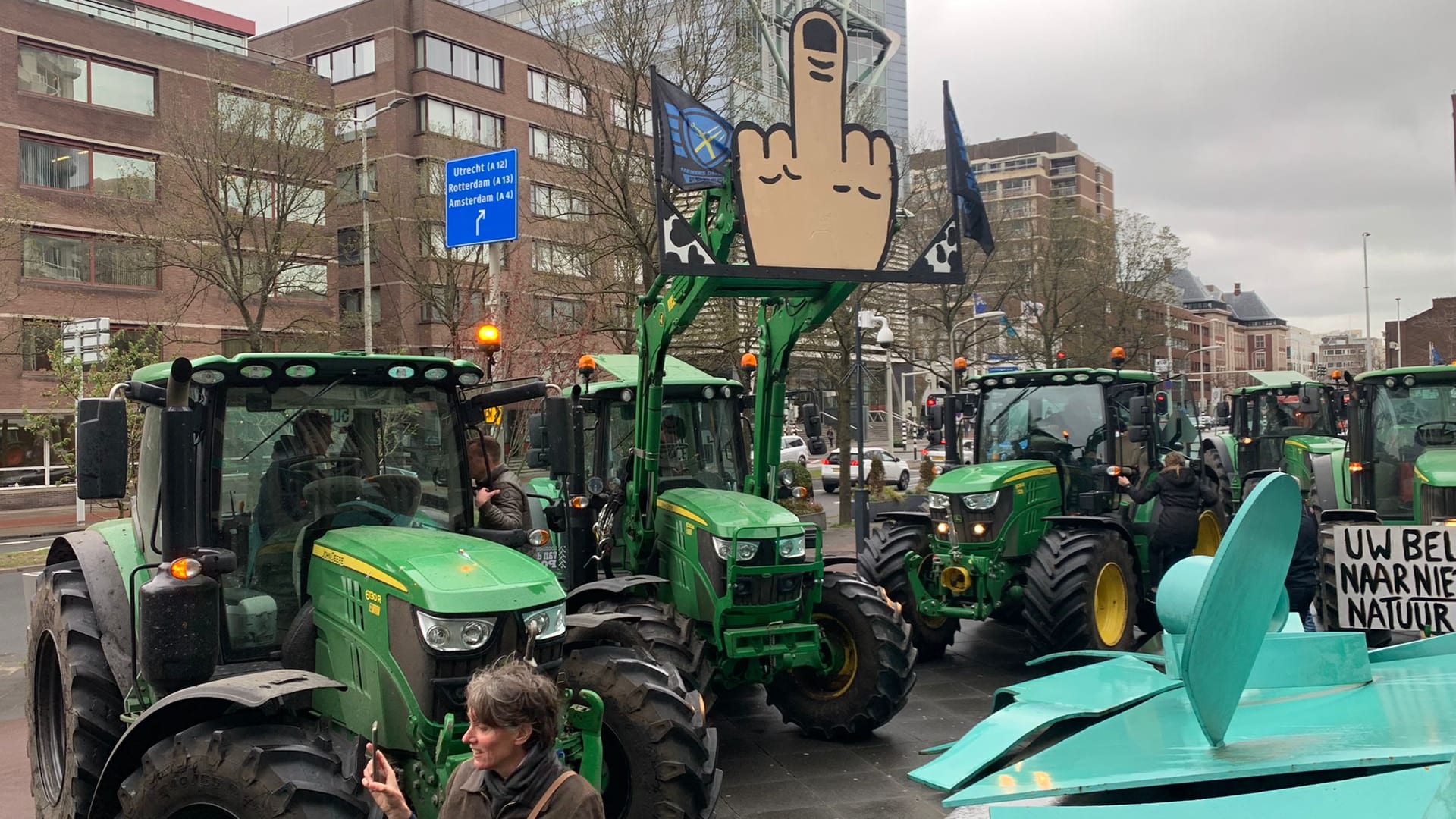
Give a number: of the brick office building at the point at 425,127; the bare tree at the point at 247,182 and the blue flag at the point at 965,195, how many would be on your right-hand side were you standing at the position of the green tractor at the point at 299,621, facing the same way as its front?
0

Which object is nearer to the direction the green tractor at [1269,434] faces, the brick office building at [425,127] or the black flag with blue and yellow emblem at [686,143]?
the black flag with blue and yellow emblem

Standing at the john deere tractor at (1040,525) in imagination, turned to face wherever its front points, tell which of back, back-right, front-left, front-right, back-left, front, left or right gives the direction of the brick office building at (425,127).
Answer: right

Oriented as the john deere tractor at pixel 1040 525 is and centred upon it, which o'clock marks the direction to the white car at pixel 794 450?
The white car is roughly at 4 o'clock from the john deere tractor.

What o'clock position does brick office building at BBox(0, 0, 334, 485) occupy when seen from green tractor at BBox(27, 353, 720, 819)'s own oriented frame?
The brick office building is roughly at 7 o'clock from the green tractor.

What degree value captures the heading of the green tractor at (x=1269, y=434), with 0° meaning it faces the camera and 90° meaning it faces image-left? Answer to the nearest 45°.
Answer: approximately 315°

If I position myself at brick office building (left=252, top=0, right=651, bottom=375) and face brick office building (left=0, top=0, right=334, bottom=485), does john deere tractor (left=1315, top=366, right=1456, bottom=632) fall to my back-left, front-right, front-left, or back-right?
front-left

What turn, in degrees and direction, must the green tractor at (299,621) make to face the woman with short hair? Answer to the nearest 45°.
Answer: approximately 45° to its right

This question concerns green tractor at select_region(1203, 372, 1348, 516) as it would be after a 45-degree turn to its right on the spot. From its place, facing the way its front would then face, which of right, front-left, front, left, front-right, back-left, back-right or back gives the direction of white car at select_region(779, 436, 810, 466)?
back-right

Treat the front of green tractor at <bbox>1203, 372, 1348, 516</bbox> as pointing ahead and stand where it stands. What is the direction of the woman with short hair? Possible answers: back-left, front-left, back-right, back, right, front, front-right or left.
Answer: front-right

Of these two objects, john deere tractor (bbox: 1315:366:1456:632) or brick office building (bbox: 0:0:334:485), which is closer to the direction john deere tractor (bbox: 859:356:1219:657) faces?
the brick office building

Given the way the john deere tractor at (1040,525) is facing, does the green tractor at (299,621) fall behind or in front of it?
in front

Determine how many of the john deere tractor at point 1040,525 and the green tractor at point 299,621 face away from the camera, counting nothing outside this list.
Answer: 0

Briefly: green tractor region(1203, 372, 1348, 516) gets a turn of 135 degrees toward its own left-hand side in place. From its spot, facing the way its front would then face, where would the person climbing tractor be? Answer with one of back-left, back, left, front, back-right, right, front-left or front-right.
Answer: back

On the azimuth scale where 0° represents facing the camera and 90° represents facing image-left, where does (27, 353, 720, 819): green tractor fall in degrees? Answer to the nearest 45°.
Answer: approximately 315°

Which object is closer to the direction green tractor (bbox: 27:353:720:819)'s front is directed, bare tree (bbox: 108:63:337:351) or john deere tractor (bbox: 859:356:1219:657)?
the john deere tractor

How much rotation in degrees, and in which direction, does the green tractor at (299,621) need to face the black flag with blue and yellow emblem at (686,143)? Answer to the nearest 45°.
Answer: approximately 90° to its left

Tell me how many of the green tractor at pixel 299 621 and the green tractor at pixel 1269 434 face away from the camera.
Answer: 0

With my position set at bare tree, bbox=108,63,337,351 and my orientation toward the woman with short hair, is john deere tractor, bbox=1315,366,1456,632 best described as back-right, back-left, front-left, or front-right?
front-left
